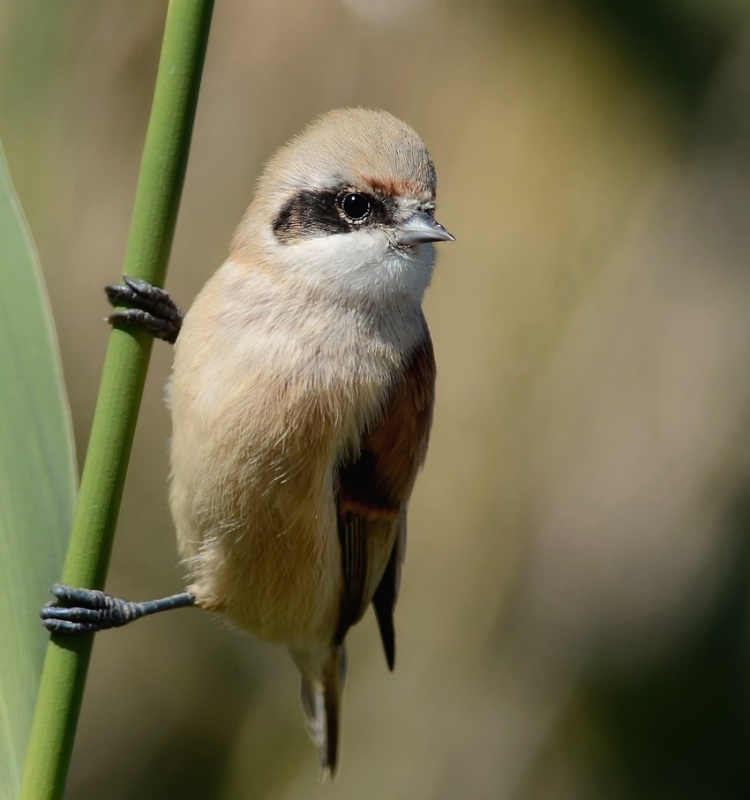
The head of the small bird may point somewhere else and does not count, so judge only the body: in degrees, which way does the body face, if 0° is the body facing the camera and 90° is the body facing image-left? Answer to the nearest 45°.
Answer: approximately 45°

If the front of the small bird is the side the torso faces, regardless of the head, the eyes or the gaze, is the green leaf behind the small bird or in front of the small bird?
in front
